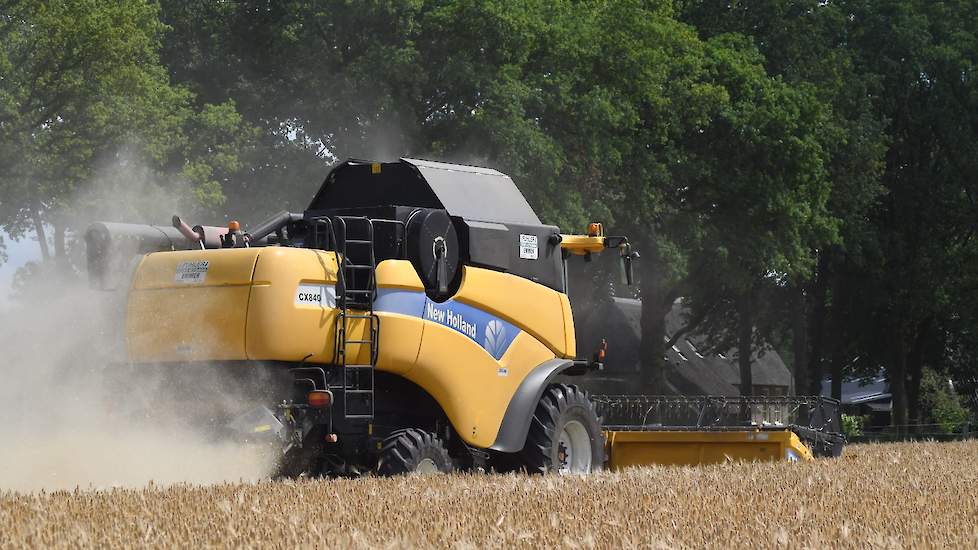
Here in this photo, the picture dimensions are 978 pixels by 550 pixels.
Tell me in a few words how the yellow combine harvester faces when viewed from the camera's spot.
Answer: facing away from the viewer and to the right of the viewer
